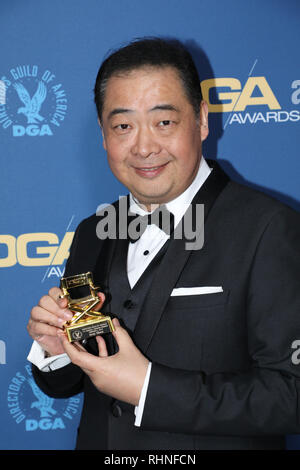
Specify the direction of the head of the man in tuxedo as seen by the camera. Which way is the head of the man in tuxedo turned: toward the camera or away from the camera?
toward the camera

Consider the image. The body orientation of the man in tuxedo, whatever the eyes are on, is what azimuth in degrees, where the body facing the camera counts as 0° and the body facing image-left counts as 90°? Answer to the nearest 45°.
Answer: approximately 45°
